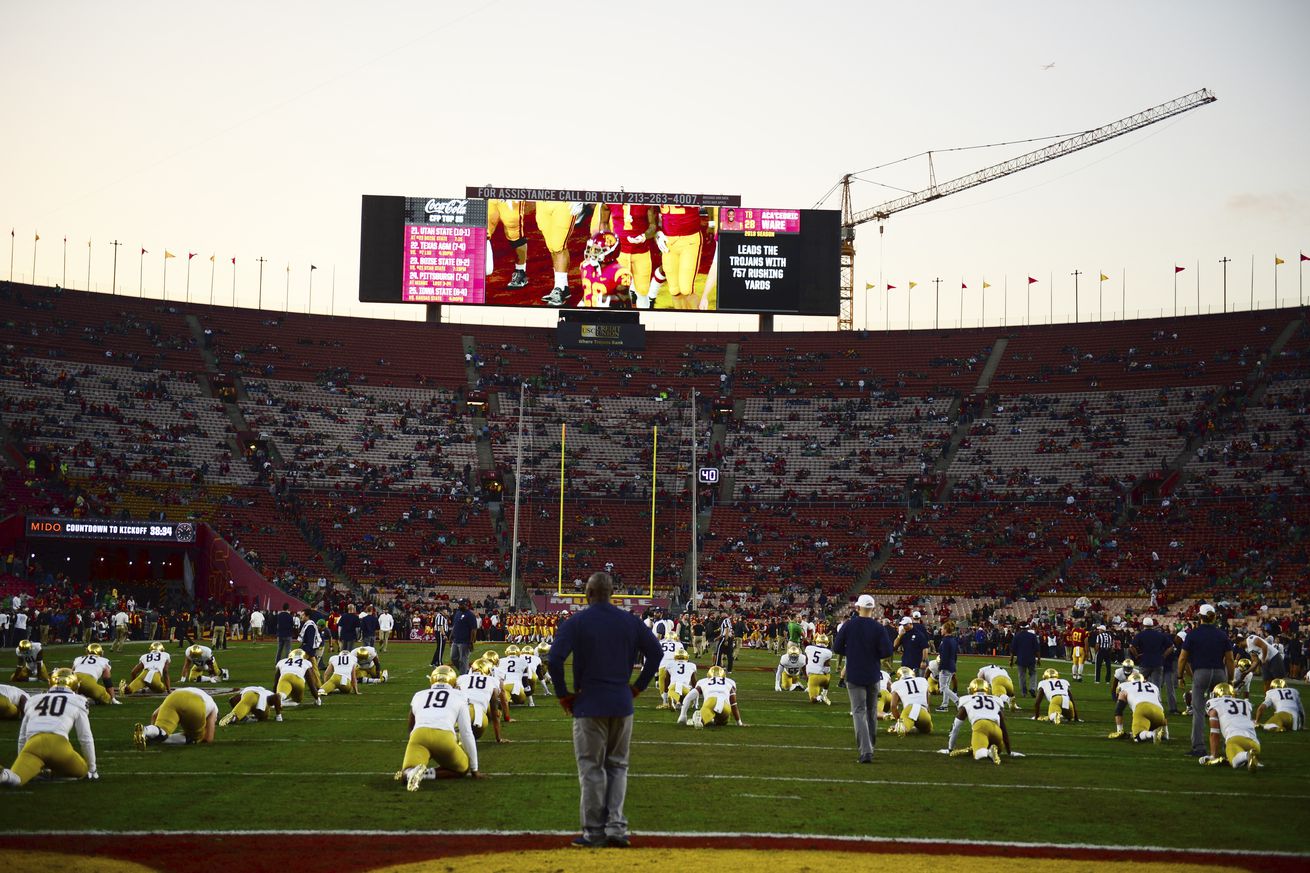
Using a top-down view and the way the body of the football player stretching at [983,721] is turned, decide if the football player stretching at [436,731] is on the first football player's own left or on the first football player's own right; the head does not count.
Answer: on the first football player's own left

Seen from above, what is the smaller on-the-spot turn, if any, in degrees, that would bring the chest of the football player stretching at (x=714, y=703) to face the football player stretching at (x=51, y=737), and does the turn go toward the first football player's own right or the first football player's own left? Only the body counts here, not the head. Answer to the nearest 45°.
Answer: approximately 135° to the first football player's own left

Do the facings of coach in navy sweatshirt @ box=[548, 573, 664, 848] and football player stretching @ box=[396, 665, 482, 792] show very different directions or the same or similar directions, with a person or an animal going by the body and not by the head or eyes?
same or similar directions

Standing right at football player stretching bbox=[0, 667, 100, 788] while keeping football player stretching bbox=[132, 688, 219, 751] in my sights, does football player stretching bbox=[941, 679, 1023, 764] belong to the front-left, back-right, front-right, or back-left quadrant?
front-right

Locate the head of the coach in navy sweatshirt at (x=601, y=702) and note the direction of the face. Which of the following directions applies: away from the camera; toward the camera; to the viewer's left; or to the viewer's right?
away from the camera

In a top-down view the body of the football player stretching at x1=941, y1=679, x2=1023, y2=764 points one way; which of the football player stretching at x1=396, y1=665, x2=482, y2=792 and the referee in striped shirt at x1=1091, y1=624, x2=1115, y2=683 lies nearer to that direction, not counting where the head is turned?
the referee in striped shirt

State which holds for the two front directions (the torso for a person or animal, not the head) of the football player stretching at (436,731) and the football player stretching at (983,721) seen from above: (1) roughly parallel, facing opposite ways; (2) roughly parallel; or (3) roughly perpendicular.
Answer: roughly parallel

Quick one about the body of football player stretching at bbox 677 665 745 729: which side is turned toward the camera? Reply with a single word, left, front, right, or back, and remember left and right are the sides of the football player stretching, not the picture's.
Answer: back

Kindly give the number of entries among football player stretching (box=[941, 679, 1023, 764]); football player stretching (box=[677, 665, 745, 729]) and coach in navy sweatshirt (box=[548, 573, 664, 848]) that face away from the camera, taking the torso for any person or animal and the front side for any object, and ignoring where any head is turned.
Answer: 3

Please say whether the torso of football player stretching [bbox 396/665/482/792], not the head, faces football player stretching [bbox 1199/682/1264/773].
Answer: no

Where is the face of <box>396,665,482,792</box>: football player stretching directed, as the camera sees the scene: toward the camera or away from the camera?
away from the camera

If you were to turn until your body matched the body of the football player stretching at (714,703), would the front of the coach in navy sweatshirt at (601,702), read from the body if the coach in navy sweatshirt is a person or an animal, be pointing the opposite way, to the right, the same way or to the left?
the same way

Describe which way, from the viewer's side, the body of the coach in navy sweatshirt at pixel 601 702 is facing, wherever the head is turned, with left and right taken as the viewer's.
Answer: facing away from the viewer

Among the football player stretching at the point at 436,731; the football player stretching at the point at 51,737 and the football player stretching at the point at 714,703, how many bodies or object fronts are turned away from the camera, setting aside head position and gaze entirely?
3

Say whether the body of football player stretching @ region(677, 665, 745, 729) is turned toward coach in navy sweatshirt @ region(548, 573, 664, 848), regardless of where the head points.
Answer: no

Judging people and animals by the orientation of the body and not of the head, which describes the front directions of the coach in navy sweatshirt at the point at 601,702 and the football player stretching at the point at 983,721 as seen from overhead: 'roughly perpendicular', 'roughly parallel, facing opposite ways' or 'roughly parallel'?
roughly parallel

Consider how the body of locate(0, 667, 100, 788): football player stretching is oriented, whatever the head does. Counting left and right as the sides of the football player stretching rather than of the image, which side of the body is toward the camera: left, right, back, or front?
back

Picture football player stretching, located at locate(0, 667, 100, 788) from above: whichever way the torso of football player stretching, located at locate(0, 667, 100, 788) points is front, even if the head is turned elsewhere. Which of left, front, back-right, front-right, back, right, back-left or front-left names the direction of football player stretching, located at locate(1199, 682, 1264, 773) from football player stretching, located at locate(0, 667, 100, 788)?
right

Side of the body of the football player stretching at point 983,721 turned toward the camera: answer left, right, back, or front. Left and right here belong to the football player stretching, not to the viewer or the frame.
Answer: back
